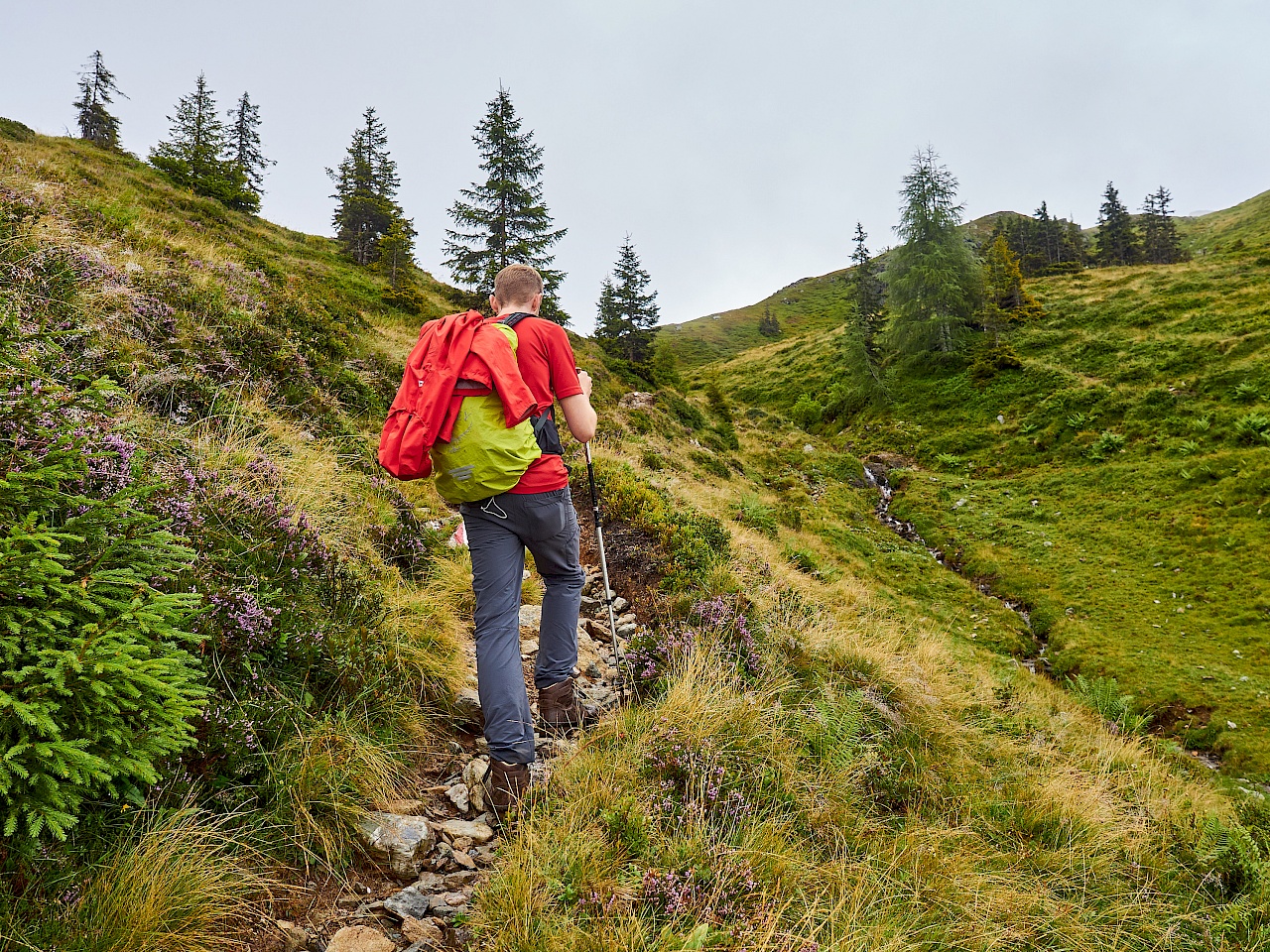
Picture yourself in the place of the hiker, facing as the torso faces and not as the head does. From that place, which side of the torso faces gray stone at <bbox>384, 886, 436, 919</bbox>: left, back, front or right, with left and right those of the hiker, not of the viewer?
back

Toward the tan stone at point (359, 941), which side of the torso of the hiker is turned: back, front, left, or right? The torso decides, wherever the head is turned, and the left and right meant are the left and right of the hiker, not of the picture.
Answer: back

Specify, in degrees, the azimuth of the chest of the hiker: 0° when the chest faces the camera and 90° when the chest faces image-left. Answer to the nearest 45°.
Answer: approximately 225°

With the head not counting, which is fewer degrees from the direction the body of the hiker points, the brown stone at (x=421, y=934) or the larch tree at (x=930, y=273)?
the larch tree

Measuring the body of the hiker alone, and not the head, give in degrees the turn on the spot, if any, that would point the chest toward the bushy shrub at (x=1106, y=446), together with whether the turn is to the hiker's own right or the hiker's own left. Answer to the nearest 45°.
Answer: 0° — they already face it

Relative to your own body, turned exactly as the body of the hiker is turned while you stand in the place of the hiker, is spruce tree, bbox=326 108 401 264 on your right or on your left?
on your left

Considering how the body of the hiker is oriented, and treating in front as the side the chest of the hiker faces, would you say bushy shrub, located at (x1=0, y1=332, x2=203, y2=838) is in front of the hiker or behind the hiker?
behind

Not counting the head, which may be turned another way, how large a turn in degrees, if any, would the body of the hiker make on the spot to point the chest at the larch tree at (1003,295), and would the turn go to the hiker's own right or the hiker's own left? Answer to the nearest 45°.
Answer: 0° — they already face it
